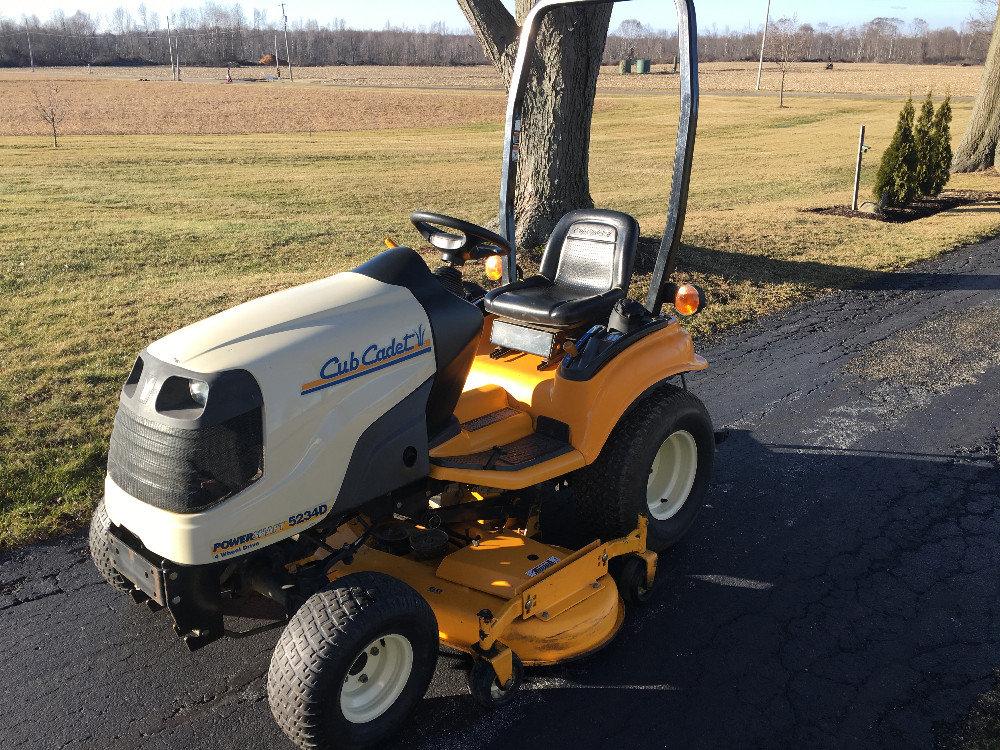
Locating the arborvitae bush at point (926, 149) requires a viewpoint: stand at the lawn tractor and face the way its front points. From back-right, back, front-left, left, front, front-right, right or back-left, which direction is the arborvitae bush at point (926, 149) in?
back

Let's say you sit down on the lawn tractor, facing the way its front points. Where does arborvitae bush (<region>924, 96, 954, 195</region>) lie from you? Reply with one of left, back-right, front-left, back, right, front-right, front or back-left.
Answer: back

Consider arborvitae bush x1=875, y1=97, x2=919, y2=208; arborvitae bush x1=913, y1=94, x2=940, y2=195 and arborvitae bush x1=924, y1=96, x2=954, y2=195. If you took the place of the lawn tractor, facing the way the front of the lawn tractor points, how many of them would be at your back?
3

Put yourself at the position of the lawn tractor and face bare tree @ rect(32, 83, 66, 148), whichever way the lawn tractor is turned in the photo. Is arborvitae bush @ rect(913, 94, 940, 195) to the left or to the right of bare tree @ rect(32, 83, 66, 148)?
right

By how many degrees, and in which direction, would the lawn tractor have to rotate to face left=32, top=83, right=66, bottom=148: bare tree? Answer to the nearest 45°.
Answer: approximately 135° to its right

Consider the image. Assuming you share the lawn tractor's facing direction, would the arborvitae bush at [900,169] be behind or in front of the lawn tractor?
behind

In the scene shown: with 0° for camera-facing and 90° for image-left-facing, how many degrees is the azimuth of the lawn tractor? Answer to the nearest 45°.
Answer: approximately 45°
